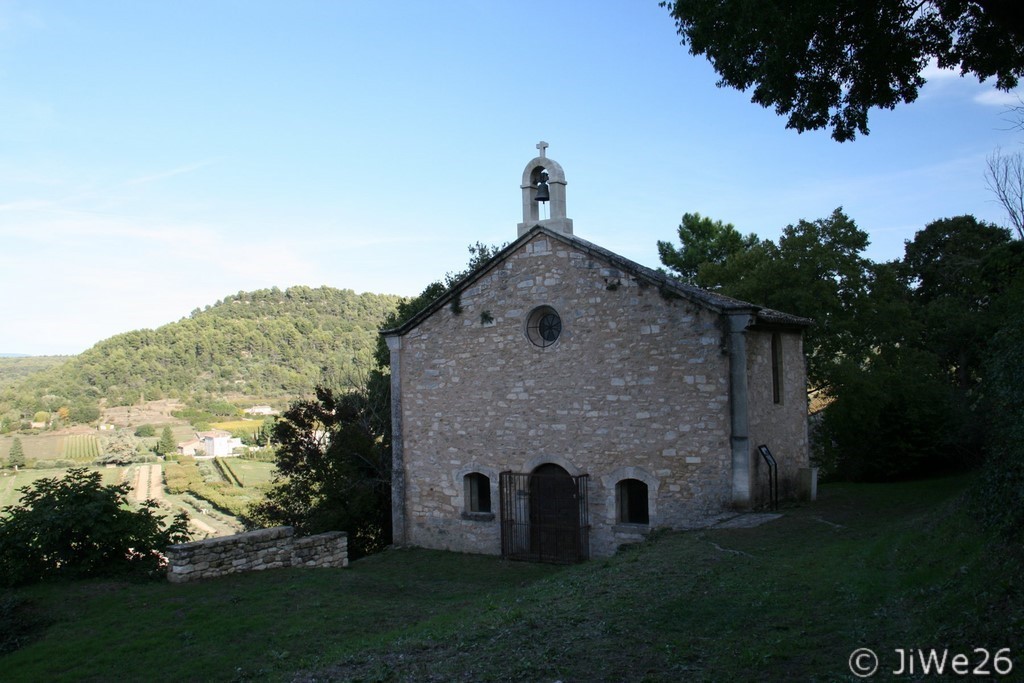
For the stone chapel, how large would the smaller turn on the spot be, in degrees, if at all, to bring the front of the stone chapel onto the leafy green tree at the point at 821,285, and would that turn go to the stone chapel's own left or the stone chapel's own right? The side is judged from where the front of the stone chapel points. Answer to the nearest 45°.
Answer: approximately 135° to the stone chapel's own left

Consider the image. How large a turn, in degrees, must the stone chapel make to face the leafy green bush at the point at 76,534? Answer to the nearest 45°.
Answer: approximately 45° to its right

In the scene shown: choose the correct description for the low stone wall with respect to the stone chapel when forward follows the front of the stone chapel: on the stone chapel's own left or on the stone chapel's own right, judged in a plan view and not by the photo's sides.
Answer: on the stone chapel's own right

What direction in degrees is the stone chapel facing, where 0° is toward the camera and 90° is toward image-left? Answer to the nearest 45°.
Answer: approximately 0°

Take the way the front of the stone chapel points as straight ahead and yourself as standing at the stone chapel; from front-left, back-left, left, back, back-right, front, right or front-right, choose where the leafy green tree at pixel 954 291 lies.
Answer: back-left

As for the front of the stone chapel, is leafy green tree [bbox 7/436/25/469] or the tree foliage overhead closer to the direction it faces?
the tree foliage overhead

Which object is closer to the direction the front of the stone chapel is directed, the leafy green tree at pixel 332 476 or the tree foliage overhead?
the tree foliage overhead

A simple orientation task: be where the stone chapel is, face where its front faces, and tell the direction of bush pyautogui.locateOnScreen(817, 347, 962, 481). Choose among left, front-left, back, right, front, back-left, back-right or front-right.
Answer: back-left
